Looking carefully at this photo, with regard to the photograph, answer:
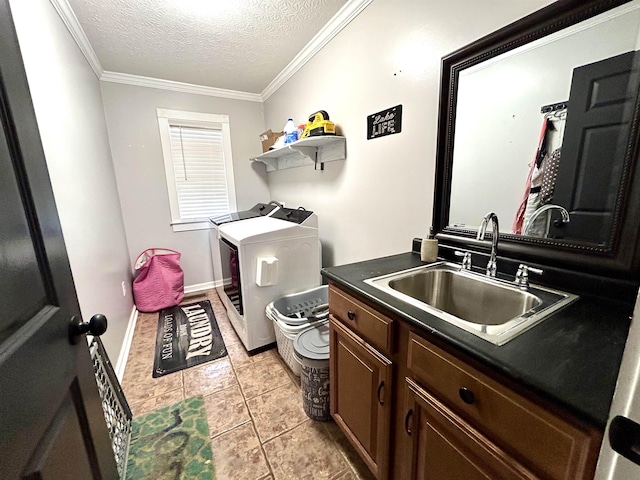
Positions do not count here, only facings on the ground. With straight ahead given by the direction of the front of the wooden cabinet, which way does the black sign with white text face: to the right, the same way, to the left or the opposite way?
the same way

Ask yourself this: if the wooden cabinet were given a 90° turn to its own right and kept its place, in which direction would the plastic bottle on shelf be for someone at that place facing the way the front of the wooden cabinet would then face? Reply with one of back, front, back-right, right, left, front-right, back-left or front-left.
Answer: front

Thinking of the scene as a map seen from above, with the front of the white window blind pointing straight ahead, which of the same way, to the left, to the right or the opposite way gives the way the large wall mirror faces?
to the right

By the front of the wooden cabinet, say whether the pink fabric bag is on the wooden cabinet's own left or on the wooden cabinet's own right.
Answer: on the wooden cabinet's own right

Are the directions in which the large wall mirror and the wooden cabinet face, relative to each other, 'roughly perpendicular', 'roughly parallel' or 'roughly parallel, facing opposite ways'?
roughly parallel

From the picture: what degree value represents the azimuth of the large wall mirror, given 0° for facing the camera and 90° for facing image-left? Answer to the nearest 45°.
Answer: approximately 45°

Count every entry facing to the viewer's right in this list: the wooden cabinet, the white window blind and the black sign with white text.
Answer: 0

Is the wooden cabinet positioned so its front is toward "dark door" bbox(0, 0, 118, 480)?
yes

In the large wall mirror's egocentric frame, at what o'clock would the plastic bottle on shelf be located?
The plastic bottle on shelf is roughly at 2 o'clock from the large wall mirror.

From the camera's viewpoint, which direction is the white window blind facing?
toward the camera

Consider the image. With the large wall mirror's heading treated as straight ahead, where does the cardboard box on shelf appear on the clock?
The cardboard box on shelf is roughly at 2 o'clock from the large wall mirror.

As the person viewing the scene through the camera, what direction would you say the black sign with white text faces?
facing the viewer and to the left of the viewer

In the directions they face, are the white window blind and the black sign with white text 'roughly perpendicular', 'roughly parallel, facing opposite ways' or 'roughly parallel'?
roughly perpendicular

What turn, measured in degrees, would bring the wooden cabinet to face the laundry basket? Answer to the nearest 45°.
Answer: approximately 90° to its right

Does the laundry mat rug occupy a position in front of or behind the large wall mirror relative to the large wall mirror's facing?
in front

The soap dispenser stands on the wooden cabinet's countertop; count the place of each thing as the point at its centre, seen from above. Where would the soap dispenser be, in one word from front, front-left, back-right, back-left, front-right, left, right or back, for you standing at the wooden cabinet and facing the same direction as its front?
back-right

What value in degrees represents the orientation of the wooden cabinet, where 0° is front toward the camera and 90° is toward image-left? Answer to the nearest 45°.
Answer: approximately 45°

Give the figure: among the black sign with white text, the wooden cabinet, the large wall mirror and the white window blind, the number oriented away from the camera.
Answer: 0
